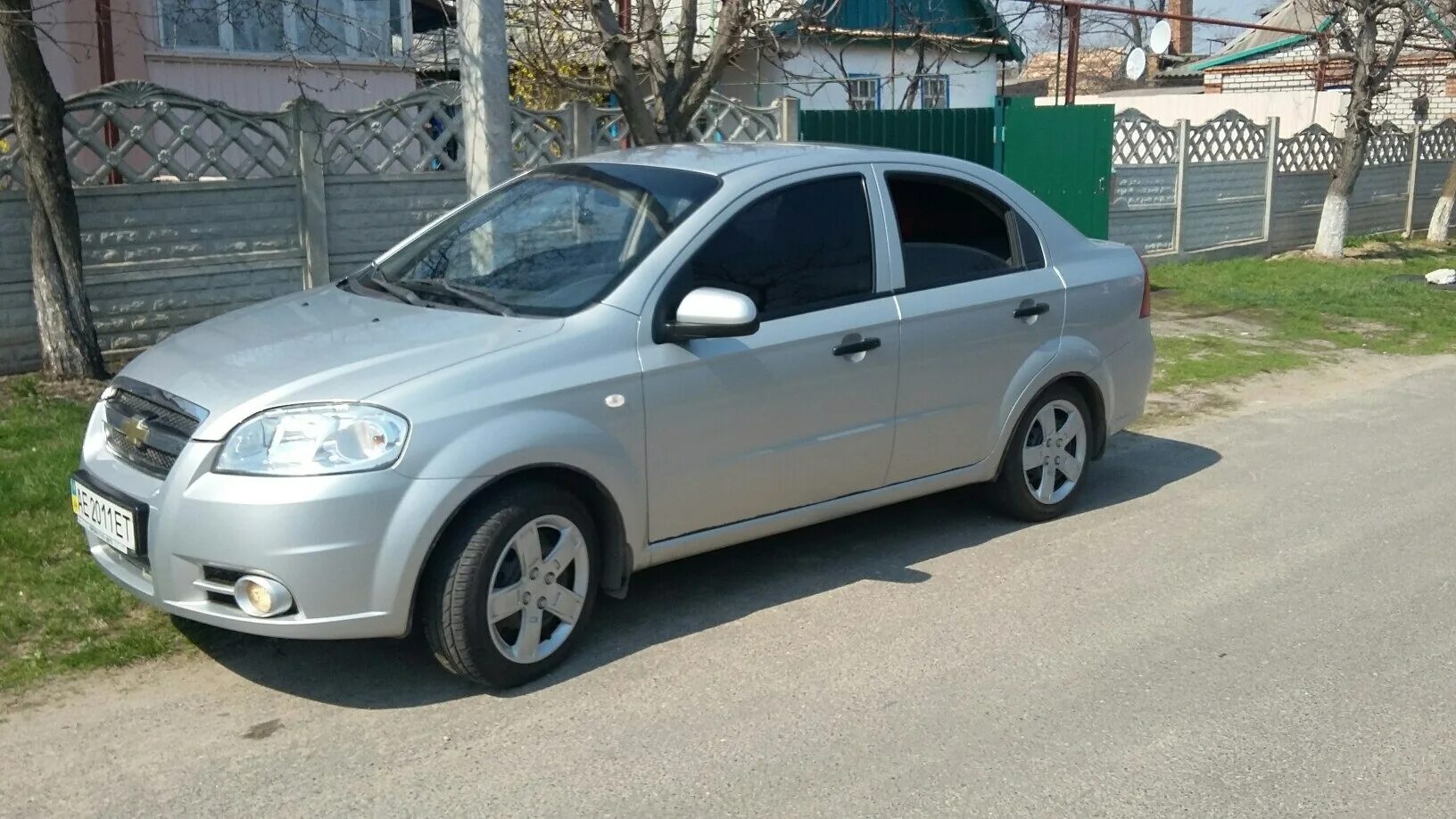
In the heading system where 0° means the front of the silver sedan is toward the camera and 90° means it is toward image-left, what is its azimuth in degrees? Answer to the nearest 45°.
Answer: approximately 45°

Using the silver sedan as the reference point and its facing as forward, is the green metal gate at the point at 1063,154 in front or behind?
behind

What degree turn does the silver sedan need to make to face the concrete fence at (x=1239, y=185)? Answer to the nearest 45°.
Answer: approximately 180°

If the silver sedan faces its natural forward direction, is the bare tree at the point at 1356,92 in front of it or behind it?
behind

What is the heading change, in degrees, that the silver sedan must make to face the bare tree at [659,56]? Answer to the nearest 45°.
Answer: approximately 135° to its right

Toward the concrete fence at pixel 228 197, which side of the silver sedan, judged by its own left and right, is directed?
right

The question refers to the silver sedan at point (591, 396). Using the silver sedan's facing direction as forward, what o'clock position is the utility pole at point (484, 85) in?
The utility pole is roughly at 4 o'clock from the silver sedan.

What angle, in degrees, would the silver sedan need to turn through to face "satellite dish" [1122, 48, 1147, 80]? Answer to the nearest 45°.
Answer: approximately 180°
